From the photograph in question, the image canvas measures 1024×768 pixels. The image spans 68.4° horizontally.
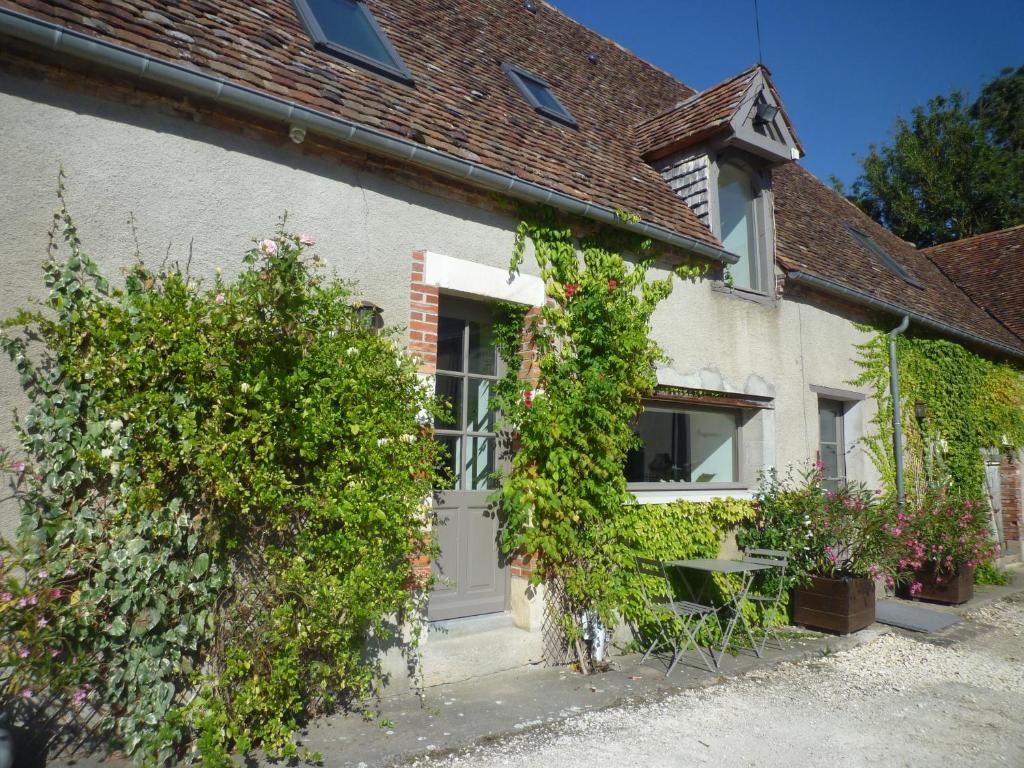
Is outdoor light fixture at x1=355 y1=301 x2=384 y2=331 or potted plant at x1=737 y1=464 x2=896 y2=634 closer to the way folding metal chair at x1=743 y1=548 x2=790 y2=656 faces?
the outdoor light fixture

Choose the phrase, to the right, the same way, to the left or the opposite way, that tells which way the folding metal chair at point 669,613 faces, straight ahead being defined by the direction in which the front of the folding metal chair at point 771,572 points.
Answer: the opposite way

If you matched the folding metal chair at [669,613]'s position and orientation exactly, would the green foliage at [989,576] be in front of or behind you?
in front

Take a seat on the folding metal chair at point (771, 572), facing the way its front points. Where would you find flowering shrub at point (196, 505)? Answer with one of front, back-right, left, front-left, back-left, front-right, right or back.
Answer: front

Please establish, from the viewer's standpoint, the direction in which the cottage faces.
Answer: facing the viewer and to the right of the viewer

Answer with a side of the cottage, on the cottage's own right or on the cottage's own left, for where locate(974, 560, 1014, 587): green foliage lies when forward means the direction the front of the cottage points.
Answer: on the cottage's own left

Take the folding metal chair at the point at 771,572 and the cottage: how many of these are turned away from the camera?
0

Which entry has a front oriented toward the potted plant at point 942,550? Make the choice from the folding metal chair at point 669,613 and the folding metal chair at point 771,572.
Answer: the folding metal chair at point 669,613

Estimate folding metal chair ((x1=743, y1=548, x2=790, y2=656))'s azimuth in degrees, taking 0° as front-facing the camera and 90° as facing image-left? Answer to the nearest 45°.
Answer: approximately 45°

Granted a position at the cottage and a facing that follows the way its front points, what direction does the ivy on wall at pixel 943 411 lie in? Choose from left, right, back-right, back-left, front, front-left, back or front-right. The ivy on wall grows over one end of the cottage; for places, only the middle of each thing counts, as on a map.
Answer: left

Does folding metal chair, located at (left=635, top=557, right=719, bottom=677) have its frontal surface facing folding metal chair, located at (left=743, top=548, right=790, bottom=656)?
yes

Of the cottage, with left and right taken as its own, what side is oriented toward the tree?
left

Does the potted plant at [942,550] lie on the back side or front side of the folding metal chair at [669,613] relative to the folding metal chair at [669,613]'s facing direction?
on the front side

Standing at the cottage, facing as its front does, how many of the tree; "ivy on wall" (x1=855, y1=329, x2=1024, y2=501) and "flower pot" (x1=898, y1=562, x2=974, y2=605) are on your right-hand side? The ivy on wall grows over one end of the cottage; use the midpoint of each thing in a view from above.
0

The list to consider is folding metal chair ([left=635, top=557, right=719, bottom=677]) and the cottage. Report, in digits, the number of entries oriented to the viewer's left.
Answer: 0

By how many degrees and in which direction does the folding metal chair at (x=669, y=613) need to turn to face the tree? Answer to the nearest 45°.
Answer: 0° — it already faces it

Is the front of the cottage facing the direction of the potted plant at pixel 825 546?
no

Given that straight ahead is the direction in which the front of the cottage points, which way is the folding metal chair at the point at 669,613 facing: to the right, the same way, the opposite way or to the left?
to the left

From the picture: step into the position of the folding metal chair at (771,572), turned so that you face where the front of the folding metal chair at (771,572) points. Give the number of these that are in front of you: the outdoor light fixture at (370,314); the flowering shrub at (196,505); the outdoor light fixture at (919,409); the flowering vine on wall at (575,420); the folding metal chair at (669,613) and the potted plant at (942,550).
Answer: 4

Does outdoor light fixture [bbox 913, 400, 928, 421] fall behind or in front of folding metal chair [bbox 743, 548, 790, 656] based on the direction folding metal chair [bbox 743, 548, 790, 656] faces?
behind

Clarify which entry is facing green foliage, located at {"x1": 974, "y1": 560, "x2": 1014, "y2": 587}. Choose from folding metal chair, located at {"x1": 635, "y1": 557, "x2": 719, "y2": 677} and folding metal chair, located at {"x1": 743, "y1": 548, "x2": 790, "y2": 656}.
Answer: folding metal chair, located at {"x1": 635, "y1": 557, "x2": 719, "y2": 677}

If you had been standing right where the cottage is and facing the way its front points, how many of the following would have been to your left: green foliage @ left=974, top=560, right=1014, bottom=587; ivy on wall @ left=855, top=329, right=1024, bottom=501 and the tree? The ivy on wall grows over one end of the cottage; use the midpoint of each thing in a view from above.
3
